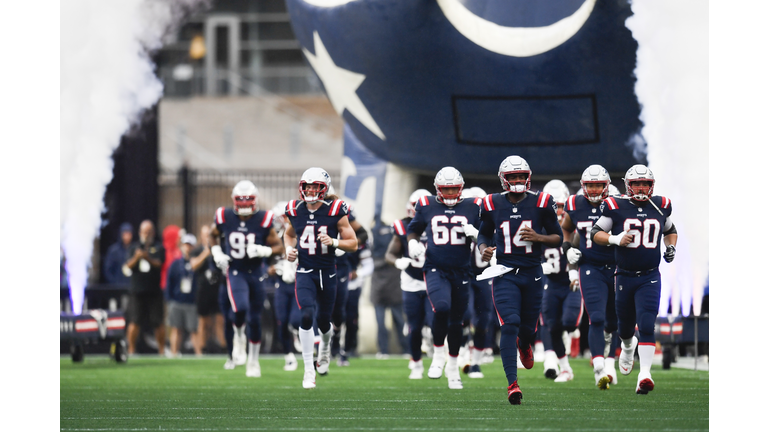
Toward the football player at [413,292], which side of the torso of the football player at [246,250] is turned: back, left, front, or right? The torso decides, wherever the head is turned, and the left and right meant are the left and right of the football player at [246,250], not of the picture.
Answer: left

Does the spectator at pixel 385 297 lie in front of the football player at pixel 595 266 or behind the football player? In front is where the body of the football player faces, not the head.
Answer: behind

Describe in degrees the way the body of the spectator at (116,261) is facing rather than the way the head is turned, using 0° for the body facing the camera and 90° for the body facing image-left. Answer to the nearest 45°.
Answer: approximately 315°
